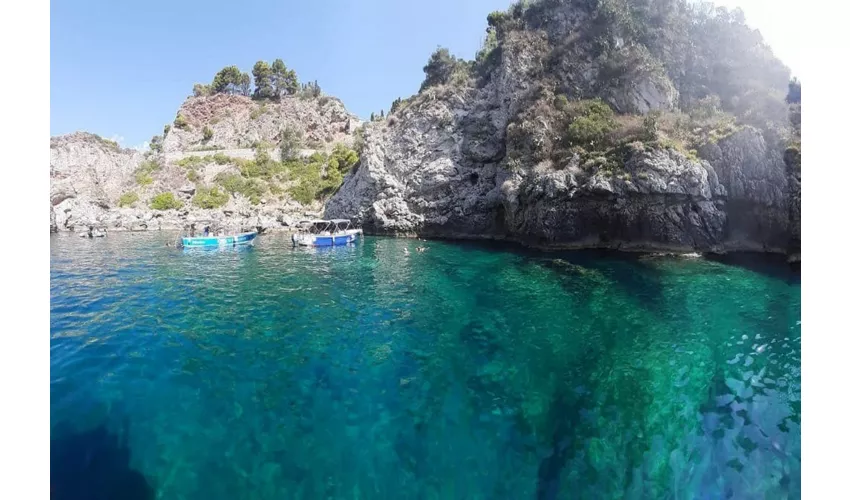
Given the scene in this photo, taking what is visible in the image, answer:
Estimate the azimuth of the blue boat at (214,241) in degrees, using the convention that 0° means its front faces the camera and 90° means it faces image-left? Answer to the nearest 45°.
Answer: approximately 270°

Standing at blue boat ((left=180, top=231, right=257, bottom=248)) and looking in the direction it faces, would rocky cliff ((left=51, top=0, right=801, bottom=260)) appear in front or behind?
in front
